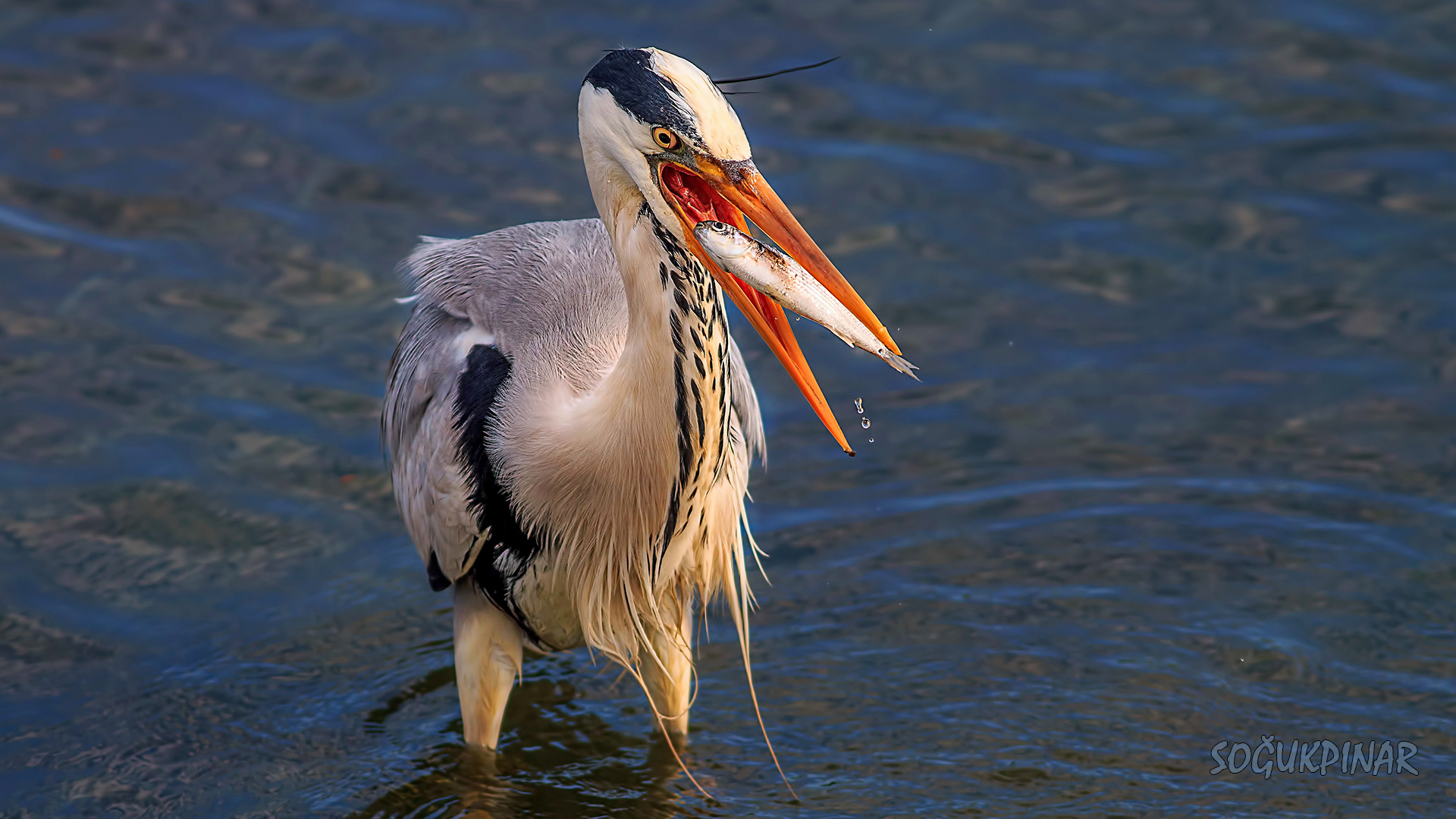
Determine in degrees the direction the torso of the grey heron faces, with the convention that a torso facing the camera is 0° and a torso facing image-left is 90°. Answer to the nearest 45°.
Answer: approximately 315°
